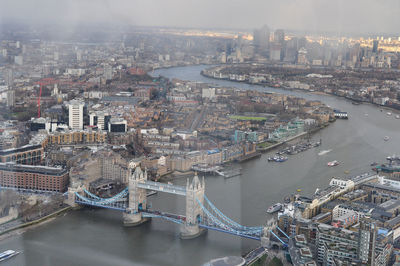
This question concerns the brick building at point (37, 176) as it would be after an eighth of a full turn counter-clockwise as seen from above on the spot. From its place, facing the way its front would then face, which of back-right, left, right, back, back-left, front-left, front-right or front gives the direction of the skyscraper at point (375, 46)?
left

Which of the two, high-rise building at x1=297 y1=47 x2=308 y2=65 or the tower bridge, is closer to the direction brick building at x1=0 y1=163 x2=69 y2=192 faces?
the tower bridge

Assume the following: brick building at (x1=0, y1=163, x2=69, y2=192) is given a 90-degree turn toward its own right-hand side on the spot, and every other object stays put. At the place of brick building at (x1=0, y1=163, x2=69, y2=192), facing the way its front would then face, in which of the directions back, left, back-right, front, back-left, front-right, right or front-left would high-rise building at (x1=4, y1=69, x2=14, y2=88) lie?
right

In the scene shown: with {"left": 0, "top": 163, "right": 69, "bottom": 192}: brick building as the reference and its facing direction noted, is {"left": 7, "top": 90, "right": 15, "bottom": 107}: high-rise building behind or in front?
behind

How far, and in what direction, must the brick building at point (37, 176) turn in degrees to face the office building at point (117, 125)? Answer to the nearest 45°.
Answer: approximately 135° to its left

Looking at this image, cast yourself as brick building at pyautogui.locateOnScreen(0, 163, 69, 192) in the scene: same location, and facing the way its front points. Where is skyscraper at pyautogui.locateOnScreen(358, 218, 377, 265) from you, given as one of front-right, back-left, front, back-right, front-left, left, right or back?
front-left

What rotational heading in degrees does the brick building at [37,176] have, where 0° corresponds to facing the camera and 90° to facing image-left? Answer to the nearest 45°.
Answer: approximately 0°

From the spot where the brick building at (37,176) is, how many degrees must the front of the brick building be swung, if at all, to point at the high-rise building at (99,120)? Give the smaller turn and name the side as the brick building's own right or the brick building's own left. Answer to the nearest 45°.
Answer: approximately 180°

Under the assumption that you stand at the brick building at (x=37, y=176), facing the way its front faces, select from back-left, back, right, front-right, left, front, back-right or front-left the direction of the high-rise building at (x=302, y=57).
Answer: back-left

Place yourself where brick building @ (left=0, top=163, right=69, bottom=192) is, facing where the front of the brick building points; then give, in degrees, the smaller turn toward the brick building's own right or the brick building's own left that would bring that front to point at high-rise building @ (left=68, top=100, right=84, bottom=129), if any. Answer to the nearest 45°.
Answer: approximately 180°

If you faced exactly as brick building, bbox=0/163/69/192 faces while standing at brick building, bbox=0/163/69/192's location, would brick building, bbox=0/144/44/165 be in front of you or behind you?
behind

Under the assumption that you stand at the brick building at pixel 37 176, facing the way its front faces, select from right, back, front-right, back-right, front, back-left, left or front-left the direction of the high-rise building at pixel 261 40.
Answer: back-left

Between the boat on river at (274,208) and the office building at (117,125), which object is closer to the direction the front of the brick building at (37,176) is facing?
the boat on river

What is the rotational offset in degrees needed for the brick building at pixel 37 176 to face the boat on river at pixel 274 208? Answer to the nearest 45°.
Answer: approximately 45° to its left

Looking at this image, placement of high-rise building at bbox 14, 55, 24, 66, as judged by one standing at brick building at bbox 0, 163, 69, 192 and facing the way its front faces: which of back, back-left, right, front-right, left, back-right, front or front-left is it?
back

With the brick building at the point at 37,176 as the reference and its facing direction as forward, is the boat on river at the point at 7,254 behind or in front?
in front
